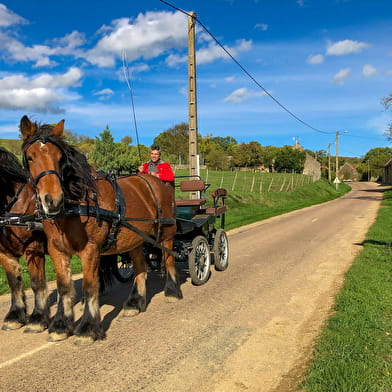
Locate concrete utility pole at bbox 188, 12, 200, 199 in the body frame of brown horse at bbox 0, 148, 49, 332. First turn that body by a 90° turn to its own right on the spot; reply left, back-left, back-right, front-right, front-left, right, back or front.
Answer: right

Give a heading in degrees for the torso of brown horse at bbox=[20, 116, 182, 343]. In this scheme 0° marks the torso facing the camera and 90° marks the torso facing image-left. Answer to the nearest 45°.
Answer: approximately 45°

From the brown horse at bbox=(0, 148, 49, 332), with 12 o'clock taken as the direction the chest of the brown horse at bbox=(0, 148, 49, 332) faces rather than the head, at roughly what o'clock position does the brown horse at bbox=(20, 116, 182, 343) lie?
the brown horse at bbox=(20, 116, 182, 343) is roughly at 9 o'clock from the brown horse at bbox=(0, 148, 49, 332).

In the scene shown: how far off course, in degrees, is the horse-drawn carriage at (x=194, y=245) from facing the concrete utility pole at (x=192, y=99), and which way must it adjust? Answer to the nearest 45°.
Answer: approximately 135° to its right

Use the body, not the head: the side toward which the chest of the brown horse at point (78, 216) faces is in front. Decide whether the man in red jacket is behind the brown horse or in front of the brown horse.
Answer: behind

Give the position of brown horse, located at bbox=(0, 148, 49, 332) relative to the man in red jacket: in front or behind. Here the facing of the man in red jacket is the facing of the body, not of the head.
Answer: in front

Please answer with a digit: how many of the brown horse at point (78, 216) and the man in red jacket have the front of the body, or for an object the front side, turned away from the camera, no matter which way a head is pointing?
0

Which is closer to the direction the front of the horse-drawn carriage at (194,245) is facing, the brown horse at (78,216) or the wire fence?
the brown horse

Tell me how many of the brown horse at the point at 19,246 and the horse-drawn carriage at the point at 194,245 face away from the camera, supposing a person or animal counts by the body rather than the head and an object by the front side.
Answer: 0

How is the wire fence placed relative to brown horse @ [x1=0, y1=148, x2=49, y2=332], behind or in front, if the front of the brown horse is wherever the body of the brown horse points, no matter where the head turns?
behind

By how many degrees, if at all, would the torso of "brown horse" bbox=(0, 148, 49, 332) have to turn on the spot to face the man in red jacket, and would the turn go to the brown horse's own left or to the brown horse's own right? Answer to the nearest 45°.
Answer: approximately 180°

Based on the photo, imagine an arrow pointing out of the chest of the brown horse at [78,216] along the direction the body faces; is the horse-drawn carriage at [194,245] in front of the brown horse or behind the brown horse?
behind
